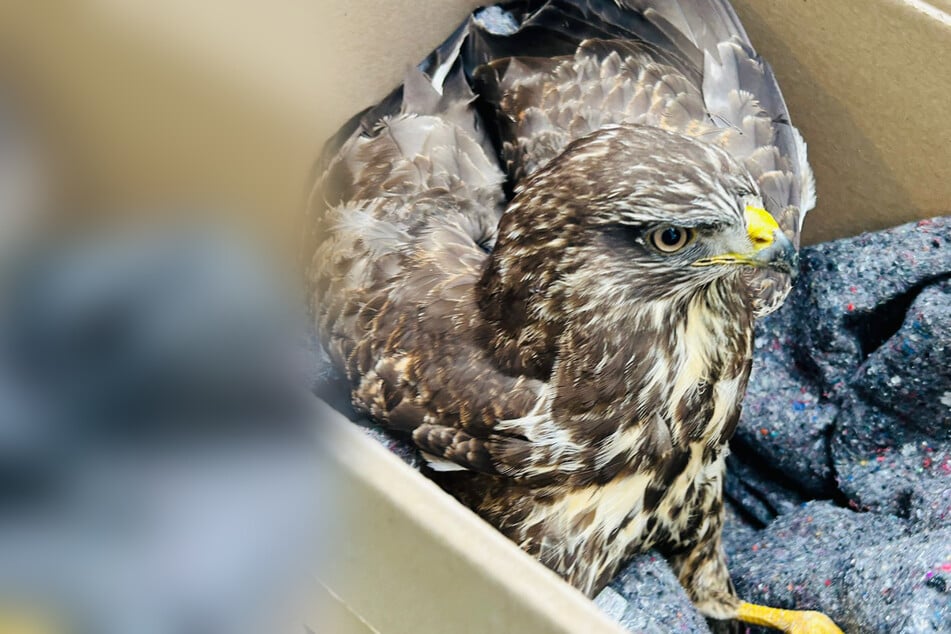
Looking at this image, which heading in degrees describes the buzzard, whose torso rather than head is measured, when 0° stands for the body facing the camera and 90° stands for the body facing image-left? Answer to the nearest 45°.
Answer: approximately 315°
